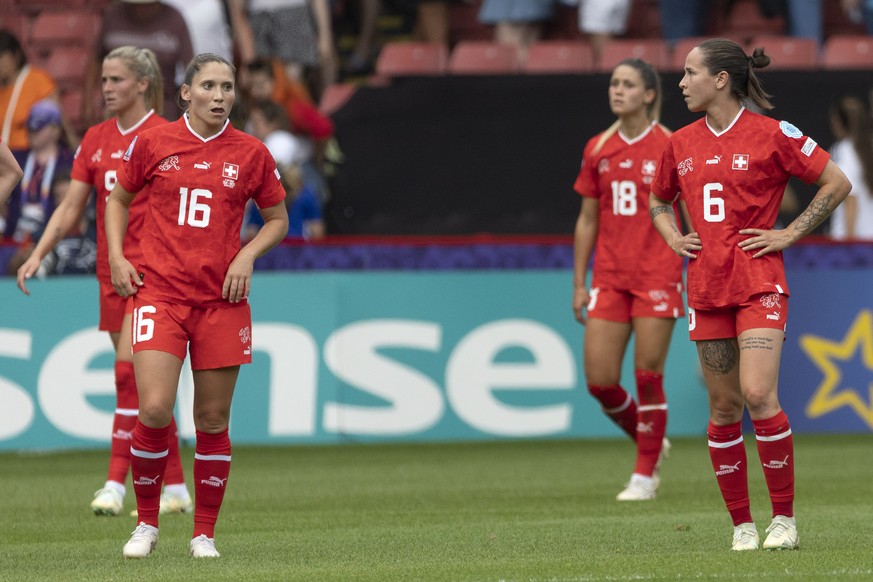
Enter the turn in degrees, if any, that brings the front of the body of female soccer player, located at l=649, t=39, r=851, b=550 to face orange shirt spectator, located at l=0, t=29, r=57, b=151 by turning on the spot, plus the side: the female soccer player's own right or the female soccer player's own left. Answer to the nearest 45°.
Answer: approximately 90° to the female soccer player's own right

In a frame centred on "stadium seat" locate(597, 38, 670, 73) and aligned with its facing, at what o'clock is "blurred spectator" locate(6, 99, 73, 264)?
The blurred spectator is roughly at 2 o'clock from the stadium seat.

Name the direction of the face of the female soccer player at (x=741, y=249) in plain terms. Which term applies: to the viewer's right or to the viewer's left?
to the viewer's left

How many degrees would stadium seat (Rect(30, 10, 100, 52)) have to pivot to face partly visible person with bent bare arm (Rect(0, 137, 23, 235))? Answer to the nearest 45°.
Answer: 0° — it already faces them

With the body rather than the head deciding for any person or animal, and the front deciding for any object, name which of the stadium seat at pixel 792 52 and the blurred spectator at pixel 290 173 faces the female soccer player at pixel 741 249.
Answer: the stadium seat

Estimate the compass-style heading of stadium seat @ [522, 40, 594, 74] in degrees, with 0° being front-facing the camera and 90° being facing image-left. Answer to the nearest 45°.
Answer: approximately 0°

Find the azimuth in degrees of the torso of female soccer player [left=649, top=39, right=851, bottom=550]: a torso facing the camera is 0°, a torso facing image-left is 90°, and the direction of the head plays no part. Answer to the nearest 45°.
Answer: approximately 45°
